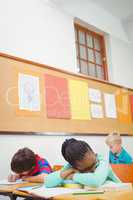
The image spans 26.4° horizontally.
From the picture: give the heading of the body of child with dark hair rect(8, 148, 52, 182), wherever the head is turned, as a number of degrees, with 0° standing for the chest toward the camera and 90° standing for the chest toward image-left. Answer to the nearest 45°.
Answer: approximately 45°

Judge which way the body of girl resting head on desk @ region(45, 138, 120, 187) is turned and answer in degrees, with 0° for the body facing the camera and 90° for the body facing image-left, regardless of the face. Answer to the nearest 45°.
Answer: approximately 45°

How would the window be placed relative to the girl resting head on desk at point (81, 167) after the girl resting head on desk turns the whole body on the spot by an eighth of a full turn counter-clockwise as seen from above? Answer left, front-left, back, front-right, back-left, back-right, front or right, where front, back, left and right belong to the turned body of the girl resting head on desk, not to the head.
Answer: back

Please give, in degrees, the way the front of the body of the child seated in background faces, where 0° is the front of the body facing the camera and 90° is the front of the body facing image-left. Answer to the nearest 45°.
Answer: approximately 45°
